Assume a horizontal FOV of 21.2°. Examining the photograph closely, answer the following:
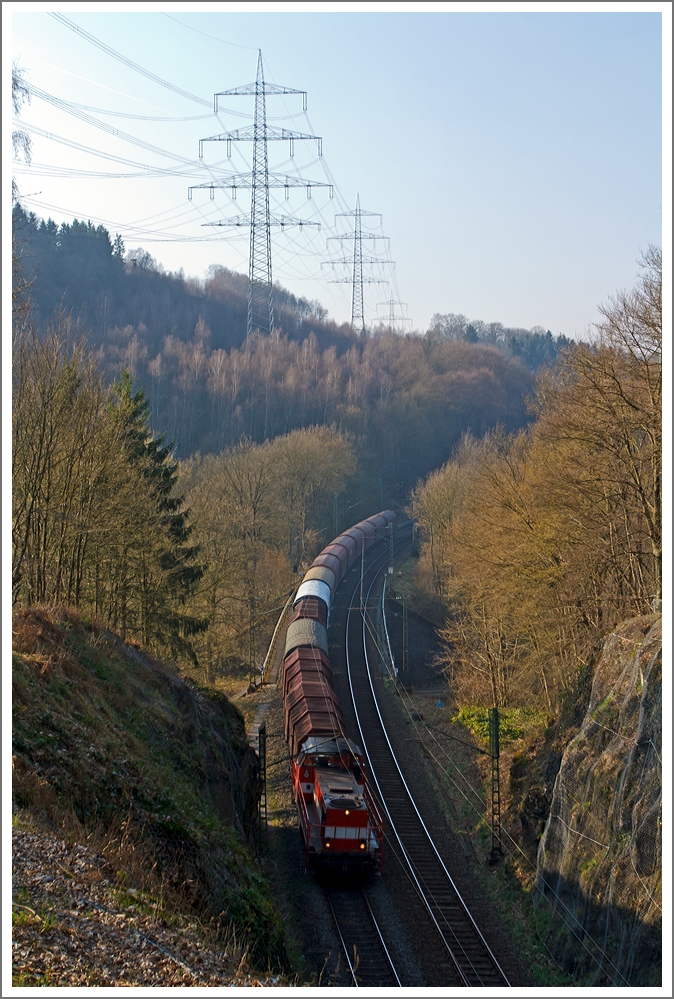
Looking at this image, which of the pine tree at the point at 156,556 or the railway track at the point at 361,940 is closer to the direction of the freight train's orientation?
the railway track

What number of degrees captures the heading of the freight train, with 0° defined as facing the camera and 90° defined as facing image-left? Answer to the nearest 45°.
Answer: approximately 0°

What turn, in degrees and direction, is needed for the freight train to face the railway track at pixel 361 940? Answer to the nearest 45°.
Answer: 0° — it already faces it

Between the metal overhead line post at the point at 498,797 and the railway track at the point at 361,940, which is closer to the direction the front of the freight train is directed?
the railway track

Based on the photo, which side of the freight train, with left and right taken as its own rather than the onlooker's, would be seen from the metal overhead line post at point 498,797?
left
